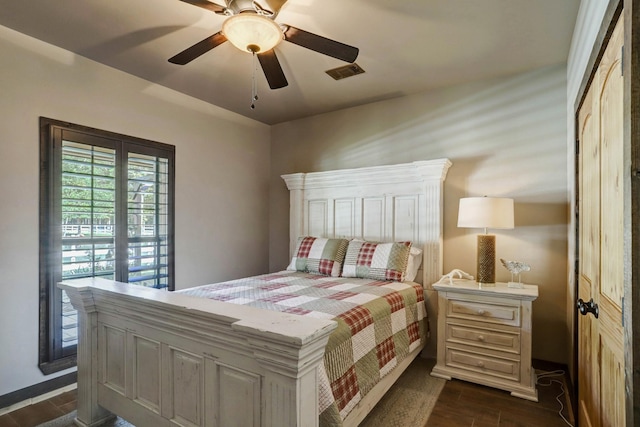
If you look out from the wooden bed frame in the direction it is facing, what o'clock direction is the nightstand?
The nightstand is roughly at 7 o'clock from the wooden bed frame.

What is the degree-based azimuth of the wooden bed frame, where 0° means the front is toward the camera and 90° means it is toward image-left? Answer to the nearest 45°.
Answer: approximately 45°

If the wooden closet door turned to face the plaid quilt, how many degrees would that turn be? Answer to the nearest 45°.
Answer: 0° — it already faces it

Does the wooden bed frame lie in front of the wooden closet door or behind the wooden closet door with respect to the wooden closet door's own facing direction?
in front

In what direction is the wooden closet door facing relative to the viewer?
to the viewer's left

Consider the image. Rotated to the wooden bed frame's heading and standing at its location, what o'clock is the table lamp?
The table lamp is roughly at 7 o'clock from the wooden bed frame.

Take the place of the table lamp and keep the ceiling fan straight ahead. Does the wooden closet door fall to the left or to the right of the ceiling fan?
left

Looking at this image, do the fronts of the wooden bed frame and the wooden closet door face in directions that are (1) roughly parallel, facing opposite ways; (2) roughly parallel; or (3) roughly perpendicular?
roughly perpendicular

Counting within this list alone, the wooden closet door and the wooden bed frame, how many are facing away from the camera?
0
